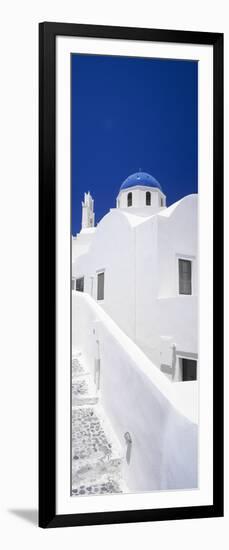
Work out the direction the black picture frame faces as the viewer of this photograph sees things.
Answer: facing the viewer and to the right of the viewer
